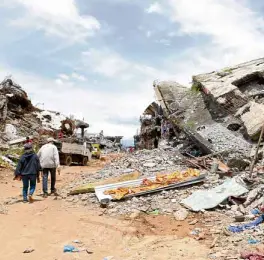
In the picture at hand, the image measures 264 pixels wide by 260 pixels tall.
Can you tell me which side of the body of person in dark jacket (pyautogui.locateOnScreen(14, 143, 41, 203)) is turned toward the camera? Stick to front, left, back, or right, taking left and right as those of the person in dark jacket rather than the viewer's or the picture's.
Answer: back

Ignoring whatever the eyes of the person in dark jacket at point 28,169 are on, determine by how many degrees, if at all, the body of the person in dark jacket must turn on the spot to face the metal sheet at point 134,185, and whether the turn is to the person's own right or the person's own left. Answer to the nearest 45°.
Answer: approximately 90° to the person's own right

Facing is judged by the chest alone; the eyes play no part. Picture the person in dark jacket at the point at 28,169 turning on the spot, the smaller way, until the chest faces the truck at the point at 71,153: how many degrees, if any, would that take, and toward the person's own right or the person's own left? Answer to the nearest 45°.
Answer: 0° — they already face it

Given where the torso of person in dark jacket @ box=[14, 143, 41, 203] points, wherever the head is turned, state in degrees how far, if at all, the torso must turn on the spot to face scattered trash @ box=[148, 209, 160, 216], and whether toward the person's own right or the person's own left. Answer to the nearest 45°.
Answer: approximately 135° to the person's own right

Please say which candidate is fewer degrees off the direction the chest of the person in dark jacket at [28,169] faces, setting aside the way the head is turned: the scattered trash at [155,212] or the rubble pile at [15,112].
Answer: the rubble pile

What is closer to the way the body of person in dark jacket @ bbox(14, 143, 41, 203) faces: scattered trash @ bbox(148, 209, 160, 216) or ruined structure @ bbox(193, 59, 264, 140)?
the ruined structure

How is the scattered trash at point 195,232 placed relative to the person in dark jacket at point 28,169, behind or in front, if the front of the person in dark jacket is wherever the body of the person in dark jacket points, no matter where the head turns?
behind

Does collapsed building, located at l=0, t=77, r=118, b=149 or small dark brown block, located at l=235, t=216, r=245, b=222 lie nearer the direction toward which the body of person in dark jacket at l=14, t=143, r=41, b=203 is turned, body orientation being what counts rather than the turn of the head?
the collapsed building

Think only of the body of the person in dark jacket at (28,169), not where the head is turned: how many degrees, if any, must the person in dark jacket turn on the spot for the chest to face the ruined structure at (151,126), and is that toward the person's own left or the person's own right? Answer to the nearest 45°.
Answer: approximately 45° to the person's own right

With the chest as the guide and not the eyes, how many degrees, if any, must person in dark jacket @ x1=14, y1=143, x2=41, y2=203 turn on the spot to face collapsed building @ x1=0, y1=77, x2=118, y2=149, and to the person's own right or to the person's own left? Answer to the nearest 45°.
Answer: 0° — they already face it

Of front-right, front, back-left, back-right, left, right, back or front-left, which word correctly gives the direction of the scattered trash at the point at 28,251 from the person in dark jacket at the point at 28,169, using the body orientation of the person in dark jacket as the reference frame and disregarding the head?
back

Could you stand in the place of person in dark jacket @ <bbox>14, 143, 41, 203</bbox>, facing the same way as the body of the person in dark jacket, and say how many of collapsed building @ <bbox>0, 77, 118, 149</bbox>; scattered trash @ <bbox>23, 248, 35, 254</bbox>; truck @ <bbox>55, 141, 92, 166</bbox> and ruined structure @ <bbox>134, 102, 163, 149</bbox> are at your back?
1

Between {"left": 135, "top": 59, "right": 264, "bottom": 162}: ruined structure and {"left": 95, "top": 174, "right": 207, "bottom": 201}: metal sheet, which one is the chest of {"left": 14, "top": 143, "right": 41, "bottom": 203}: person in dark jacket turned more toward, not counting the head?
the ruined structure

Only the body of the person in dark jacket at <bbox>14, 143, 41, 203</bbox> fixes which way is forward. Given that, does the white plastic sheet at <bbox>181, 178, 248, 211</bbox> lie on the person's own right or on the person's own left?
on the person's own right

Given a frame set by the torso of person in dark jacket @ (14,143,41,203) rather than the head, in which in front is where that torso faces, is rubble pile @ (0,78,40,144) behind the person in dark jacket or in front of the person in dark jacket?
in front

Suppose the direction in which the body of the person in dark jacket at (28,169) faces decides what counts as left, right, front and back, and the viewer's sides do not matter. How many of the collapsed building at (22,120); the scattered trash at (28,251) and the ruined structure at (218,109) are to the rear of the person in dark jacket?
1
